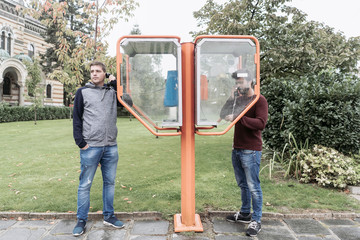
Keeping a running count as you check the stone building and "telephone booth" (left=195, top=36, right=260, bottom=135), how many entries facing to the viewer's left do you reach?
0

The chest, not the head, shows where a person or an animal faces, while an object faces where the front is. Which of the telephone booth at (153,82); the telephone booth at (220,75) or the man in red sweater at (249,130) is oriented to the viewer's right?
the telephone booth at (220,75)

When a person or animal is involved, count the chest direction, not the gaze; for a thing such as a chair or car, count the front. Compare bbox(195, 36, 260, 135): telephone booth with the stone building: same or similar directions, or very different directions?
same or similar directions

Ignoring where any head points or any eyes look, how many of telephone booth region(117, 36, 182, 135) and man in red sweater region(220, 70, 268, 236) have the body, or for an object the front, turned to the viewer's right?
0

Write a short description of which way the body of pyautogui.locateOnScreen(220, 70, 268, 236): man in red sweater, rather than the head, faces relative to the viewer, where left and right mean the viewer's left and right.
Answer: facing the viewer and to the left of the viewer

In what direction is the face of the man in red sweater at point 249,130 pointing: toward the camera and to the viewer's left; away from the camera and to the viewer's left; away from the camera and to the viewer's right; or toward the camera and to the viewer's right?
toward the camera and to the viewer's left

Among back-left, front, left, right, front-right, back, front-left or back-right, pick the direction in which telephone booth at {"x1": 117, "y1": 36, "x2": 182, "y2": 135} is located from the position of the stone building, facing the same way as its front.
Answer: front-right
